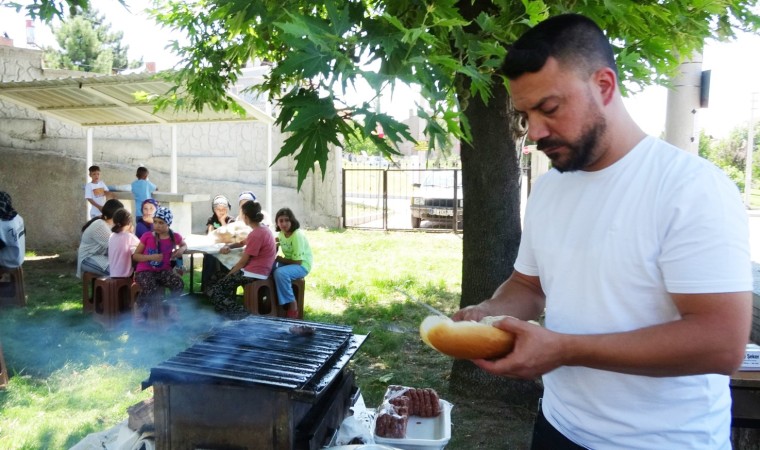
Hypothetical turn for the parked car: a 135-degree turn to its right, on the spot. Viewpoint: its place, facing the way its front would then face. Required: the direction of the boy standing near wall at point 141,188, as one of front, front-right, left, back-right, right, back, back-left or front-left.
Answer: left

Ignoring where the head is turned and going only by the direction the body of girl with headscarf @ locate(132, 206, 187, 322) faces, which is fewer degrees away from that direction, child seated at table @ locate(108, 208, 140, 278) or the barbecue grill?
the barbecue grill

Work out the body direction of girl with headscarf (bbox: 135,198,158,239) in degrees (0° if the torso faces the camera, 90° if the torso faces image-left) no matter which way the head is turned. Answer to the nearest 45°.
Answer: approximately 0°

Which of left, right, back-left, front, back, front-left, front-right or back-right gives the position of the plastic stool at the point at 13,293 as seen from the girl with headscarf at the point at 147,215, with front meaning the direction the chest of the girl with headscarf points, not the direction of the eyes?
right

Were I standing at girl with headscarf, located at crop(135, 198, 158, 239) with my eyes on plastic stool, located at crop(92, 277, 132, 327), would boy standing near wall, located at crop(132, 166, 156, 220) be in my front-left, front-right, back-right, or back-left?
back-right

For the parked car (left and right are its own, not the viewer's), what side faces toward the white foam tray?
front

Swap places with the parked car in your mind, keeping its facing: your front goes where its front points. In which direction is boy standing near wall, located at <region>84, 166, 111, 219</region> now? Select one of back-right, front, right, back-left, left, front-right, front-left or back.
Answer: front-right

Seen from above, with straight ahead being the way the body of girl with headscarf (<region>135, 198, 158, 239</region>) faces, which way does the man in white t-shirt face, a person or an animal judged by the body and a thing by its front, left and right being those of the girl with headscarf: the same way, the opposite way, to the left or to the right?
to the right

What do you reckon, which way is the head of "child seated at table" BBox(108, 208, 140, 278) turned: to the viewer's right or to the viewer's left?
to the viewer's right

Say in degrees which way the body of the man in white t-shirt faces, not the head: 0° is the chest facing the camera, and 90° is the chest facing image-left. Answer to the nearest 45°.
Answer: approximately 45°

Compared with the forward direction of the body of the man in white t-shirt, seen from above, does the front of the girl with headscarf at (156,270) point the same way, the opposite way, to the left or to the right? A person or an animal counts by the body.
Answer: to the left

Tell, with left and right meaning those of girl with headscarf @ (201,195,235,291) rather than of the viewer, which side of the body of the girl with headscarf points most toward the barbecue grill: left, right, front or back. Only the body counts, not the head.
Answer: front
